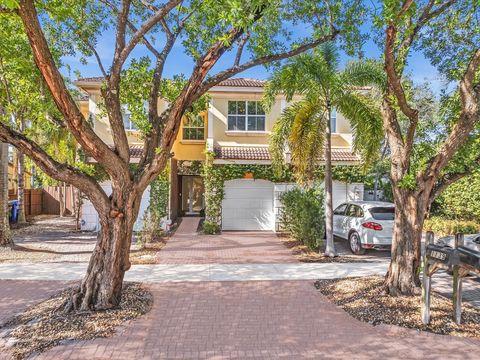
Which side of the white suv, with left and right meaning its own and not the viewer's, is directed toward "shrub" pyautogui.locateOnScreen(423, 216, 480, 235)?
right

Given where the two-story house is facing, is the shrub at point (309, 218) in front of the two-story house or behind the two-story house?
in front

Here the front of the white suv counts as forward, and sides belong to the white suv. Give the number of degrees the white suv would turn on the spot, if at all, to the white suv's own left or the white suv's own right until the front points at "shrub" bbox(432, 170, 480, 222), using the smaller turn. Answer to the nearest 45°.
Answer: approximately 90° to the white suv's own right

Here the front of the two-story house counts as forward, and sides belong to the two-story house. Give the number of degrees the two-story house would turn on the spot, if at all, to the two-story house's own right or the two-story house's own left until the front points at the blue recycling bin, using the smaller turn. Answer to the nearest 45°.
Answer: approximately 90° to the two-story house's own right

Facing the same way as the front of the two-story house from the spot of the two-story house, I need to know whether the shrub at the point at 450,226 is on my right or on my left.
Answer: on my left

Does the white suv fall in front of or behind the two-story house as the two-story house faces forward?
in front

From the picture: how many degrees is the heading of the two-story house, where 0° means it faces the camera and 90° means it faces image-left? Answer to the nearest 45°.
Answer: approximately 0°

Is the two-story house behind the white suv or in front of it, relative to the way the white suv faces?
in front

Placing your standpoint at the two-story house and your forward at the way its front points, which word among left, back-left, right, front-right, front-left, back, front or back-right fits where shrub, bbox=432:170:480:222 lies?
left

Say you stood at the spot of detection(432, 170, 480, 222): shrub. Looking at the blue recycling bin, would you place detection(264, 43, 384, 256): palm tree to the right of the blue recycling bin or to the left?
left

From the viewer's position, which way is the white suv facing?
facing away from the viewer and to the left of the viewer

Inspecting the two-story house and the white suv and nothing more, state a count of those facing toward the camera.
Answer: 1
